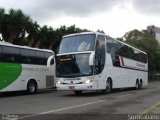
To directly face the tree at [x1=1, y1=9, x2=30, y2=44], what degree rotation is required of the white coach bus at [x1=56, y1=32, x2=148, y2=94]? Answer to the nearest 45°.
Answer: approximately 90° to its right

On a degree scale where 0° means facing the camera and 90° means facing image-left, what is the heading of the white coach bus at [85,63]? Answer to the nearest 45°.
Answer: approximately 45°

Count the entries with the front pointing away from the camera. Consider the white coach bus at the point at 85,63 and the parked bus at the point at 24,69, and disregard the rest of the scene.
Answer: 0

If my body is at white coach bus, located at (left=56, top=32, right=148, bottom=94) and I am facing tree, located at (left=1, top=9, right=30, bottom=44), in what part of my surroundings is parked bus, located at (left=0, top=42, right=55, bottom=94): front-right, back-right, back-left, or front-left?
front-left

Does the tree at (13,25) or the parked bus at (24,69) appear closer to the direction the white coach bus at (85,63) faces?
the parked bus

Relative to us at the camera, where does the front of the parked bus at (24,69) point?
facing the viewer and to the left of the viewer

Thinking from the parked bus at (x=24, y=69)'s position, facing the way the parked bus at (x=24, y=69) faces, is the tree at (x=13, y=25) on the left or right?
on its right
